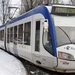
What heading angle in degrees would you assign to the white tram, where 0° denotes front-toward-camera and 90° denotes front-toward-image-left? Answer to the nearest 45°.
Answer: approximately 315°
